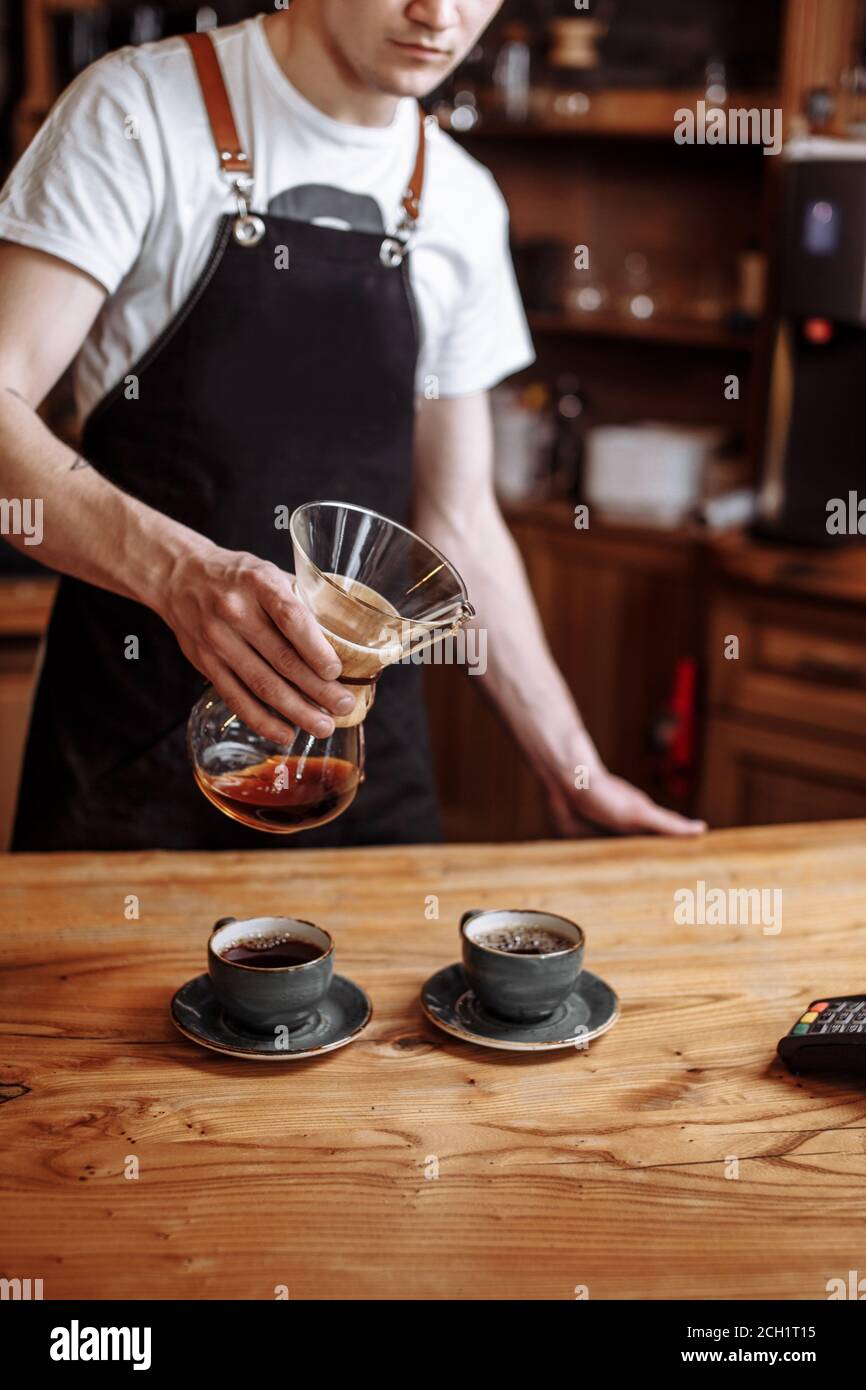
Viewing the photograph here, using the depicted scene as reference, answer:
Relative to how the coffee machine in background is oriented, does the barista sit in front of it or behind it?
in front

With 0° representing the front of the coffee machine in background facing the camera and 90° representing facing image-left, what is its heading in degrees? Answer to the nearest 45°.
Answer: approximately 0°

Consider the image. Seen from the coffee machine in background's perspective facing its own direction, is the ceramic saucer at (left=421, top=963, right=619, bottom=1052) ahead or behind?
ahead

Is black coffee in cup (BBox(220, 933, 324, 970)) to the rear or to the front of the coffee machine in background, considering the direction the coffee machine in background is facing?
to the front

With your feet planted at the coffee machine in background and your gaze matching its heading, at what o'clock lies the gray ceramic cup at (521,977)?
The gray ceramic cup is roughly at 12 o'clock from the coffee machine in background.

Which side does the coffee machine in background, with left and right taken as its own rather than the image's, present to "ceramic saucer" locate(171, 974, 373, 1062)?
front

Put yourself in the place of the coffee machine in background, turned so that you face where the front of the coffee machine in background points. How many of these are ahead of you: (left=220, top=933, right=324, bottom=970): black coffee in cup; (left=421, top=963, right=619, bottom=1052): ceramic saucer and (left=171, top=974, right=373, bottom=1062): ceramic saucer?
3

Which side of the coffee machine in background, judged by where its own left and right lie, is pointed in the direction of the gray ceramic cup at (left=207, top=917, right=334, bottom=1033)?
front

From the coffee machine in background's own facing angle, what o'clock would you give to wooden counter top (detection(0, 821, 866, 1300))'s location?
The wooden counter top is roughly at 12 o'clock from the coffee machine in background.
